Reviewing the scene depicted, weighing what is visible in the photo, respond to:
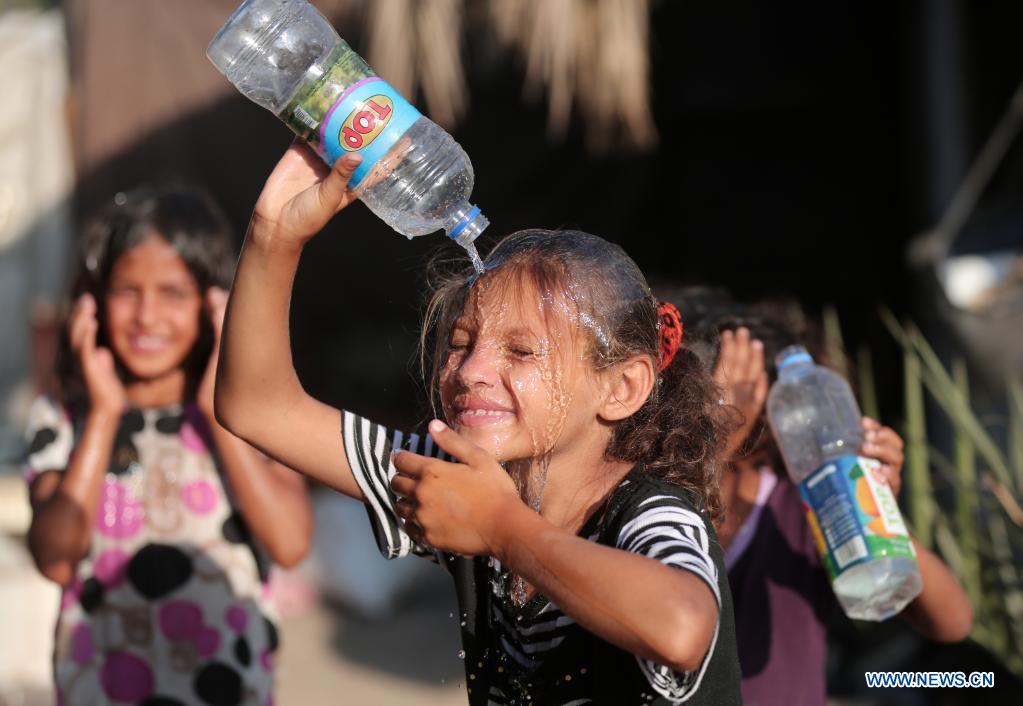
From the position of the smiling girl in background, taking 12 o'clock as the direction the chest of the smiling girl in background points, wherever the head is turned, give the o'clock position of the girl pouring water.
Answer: The girl pouring water is roughly at 11 o'clock from the smiling girl in background.

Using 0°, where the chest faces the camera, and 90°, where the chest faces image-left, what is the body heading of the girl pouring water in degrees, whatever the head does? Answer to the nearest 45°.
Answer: approximately 45°

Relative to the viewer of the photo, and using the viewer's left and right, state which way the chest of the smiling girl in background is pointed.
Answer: facing the viewer

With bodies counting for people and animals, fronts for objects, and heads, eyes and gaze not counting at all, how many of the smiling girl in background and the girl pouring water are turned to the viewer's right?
0

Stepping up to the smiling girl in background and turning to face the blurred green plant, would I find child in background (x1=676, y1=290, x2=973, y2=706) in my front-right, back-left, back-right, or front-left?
front-right

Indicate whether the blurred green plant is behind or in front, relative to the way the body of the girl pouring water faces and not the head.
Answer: behind

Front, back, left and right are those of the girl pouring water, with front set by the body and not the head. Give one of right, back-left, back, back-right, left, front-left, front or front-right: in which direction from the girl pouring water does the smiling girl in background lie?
right

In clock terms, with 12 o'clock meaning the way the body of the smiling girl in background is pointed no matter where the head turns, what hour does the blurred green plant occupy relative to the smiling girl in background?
The blurred green plant is roughly at 9 o'clock from the smiling girl in background.

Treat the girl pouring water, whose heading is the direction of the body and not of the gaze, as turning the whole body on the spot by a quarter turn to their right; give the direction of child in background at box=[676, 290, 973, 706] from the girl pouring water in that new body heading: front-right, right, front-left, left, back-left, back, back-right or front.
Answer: right

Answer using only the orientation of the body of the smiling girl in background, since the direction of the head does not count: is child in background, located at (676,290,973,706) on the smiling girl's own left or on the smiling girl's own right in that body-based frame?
on the smiling girl's own left
